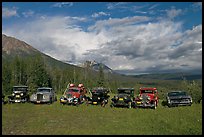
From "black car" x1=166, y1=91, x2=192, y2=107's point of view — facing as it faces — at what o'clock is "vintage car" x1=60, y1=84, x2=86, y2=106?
The vintage car is roughly at 3 o'clock from the black car.

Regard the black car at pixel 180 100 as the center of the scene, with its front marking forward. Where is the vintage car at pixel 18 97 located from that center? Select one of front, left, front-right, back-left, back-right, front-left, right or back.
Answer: right

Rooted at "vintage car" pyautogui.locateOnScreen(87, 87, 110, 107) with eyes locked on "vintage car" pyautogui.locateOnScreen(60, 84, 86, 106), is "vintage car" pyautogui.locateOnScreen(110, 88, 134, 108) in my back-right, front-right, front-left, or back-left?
back-left

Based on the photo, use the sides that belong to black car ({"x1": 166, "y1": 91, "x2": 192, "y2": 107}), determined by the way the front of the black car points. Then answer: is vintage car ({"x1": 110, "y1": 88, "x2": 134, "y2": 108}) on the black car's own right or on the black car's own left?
on the black car's own right

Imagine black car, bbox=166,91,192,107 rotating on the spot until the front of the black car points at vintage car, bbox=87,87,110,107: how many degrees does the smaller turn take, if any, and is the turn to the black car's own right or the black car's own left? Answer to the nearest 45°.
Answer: approximately 90° to the black car's own right

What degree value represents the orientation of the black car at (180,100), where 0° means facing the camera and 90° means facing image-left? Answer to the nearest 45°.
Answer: approximately 0°

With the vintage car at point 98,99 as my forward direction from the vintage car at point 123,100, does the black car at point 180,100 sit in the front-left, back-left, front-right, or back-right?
back-right

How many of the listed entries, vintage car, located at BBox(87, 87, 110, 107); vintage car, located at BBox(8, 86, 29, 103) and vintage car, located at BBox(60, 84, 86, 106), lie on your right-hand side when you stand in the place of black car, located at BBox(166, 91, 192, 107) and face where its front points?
3
